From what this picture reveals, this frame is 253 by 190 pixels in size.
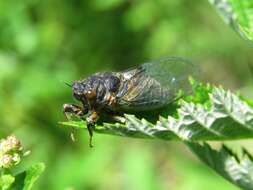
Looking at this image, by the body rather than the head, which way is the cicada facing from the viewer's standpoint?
to the viewer's left

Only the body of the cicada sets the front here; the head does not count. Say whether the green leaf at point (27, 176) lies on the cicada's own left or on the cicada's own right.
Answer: on the cicada's own left
